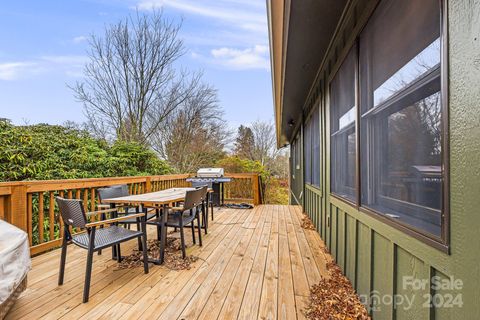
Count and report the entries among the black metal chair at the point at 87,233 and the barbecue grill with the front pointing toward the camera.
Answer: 1

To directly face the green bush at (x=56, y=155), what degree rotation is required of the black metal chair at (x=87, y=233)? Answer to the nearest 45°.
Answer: approximately 45° to its left

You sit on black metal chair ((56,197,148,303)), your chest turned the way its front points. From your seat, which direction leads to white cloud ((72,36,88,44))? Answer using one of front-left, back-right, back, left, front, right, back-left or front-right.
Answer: front-left

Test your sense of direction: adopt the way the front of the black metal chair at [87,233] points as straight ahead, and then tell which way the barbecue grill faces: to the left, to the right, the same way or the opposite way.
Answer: the opposite way

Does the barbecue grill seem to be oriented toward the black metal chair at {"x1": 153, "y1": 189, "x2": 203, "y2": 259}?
yes

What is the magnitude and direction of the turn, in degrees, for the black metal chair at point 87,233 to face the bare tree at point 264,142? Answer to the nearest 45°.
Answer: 0° — it already faces it

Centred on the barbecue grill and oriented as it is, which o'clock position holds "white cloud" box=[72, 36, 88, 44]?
The white cloud is roughly at 4 o'clock from the barbecue grill.

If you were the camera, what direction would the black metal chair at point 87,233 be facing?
facing away from the viewer and to the right of the viewer

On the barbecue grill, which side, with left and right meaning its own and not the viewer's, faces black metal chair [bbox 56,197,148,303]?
front

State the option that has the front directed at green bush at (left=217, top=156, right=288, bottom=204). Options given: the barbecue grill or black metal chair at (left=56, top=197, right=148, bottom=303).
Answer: the black metal chair

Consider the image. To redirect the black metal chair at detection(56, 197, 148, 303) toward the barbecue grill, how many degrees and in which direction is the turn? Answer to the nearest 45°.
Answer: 0° — it already faces it

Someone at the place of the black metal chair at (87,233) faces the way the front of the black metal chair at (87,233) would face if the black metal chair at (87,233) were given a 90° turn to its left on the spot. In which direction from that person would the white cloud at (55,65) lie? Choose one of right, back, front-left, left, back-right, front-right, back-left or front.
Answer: front-right

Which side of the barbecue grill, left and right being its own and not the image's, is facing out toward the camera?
front

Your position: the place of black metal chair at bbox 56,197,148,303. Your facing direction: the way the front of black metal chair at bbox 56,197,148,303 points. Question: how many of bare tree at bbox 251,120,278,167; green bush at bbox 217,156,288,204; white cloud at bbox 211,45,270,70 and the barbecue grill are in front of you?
4
